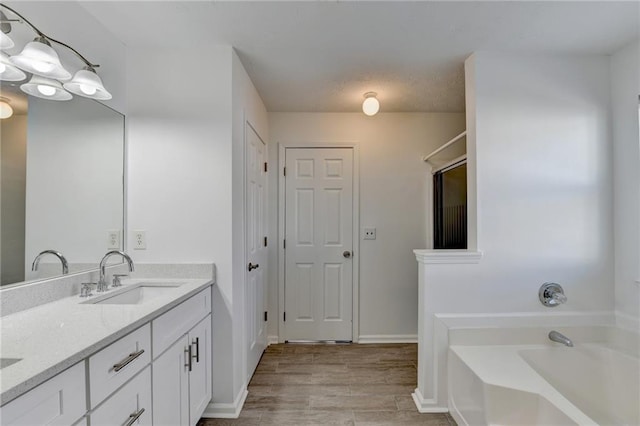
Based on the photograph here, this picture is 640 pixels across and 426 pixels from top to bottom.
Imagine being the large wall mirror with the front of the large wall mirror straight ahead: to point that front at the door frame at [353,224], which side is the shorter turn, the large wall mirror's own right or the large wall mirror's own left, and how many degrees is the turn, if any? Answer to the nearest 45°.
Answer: approximately 45° to the large wall mirror's own left

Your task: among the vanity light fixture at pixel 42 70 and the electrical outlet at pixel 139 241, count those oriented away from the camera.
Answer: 0

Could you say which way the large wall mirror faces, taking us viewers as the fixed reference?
facing the viewer and to the right of the viewer

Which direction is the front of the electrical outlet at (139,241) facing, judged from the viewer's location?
facing the viewer

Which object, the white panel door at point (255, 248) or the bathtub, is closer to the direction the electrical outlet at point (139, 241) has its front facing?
the bathtub

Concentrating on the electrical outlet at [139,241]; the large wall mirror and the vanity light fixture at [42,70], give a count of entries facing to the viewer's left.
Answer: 0

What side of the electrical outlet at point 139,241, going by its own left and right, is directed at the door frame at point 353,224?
left
